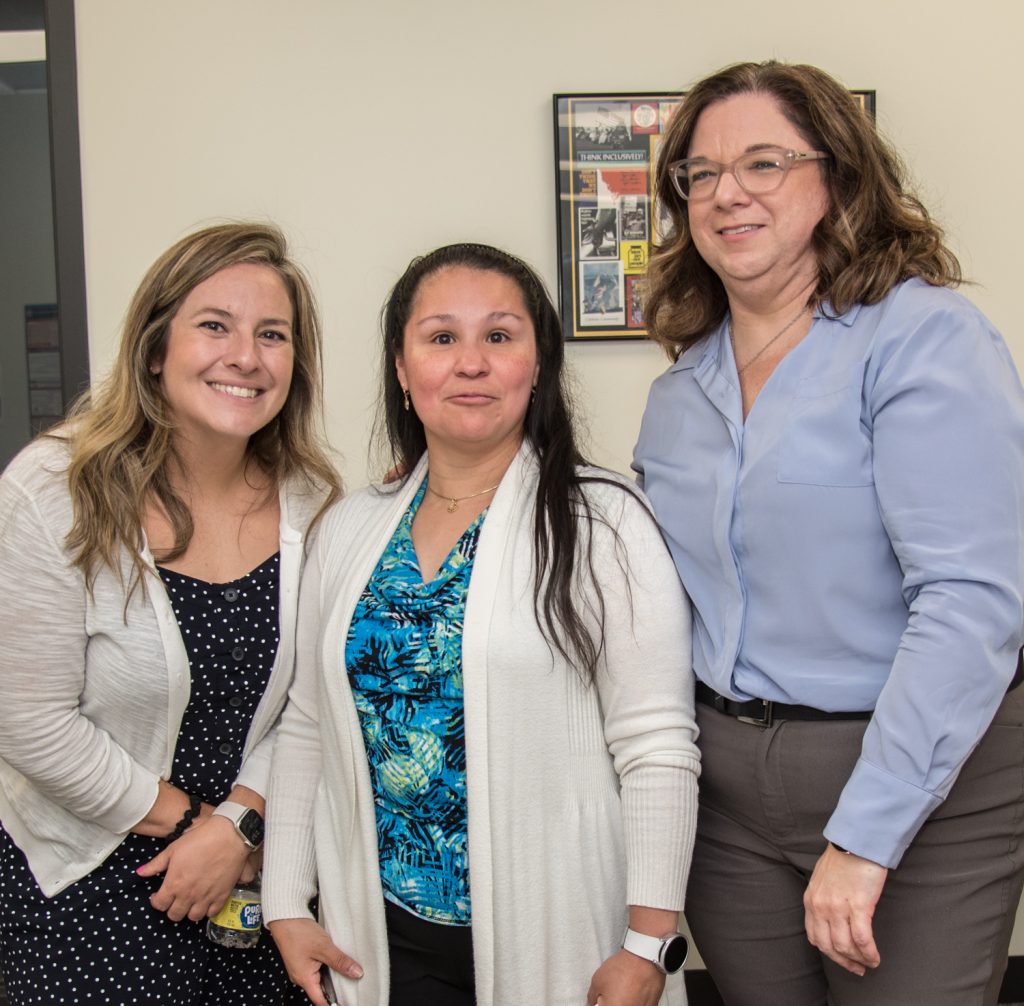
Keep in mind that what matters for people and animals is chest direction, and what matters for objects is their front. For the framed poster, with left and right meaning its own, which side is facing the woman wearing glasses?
front

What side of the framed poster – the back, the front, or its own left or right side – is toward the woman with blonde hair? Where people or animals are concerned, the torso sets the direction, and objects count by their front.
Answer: front

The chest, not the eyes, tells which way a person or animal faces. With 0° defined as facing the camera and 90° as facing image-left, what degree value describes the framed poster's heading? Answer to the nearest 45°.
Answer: approximately 0°

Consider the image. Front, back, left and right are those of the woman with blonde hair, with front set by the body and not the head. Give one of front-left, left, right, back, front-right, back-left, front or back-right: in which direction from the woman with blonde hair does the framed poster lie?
left

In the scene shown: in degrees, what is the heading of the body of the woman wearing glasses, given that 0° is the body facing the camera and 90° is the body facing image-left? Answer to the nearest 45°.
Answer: approximately 45°

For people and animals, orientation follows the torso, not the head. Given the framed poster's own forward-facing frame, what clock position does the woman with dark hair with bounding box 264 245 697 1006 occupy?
The woman with dark hair is roughly at 12 o'clock from the framed poster.

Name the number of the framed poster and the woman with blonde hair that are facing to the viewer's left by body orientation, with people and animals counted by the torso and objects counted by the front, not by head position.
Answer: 0
